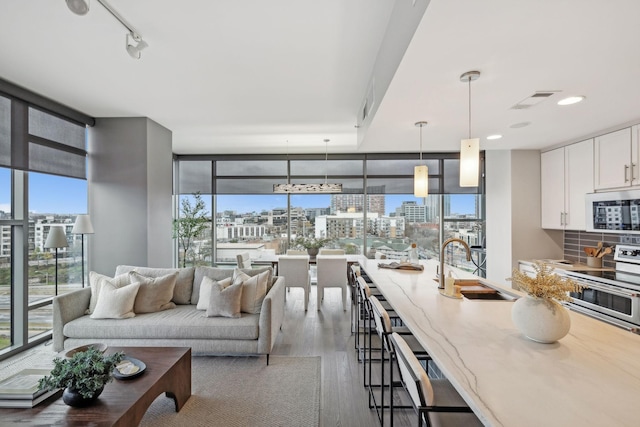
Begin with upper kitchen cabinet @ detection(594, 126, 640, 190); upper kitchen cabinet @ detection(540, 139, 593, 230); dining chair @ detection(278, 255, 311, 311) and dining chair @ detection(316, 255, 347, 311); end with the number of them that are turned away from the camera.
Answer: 2

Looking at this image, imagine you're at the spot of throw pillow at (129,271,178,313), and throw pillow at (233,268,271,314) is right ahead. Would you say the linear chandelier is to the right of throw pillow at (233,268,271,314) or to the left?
left

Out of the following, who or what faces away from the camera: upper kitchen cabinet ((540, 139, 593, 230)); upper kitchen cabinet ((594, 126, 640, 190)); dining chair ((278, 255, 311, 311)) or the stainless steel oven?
the dining chair

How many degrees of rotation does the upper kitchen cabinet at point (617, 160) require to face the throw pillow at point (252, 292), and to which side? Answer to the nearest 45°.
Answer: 0° — it already faces it

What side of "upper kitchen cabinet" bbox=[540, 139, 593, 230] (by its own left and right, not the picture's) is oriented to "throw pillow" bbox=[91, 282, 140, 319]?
front

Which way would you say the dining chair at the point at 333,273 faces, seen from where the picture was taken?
facing away from the viewer

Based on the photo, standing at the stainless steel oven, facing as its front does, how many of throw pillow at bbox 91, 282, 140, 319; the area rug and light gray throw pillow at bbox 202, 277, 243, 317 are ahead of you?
3

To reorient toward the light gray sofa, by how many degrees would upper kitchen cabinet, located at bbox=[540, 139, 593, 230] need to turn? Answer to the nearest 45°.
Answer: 0° — it already faces it

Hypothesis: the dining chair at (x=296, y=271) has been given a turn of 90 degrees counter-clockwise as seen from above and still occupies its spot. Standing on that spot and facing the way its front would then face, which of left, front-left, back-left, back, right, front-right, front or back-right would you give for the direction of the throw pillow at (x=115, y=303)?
front-left

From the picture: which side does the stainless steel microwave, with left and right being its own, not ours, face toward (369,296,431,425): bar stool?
front

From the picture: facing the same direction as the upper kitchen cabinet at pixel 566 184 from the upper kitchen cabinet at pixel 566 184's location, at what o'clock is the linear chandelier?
The linear chandelier is roughly at 1 o'clock from the upper kitchen cabinet.

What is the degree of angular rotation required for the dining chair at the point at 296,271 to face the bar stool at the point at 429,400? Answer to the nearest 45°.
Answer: approximately 180°

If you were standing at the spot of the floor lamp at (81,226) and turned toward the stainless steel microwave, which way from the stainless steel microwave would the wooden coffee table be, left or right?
right

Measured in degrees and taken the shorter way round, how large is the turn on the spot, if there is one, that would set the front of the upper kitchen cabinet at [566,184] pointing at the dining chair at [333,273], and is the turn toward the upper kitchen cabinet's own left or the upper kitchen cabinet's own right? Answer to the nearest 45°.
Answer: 0° — it already faces it

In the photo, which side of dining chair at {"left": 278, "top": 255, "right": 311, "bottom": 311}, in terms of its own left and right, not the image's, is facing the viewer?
back

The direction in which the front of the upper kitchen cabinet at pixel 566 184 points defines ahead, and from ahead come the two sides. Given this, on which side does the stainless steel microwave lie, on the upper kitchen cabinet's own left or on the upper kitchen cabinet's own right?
on the upper kitchen cabinet's own left

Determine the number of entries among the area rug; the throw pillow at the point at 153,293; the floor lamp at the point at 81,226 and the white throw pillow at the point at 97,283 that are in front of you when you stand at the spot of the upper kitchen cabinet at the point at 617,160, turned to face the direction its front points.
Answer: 4

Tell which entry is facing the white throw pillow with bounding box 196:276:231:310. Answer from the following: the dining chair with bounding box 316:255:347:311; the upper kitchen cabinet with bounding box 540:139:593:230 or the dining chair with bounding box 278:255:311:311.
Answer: the upper kitchen cabinet

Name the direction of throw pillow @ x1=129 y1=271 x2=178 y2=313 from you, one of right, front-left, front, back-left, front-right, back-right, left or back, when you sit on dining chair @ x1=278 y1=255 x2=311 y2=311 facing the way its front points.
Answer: back-left
